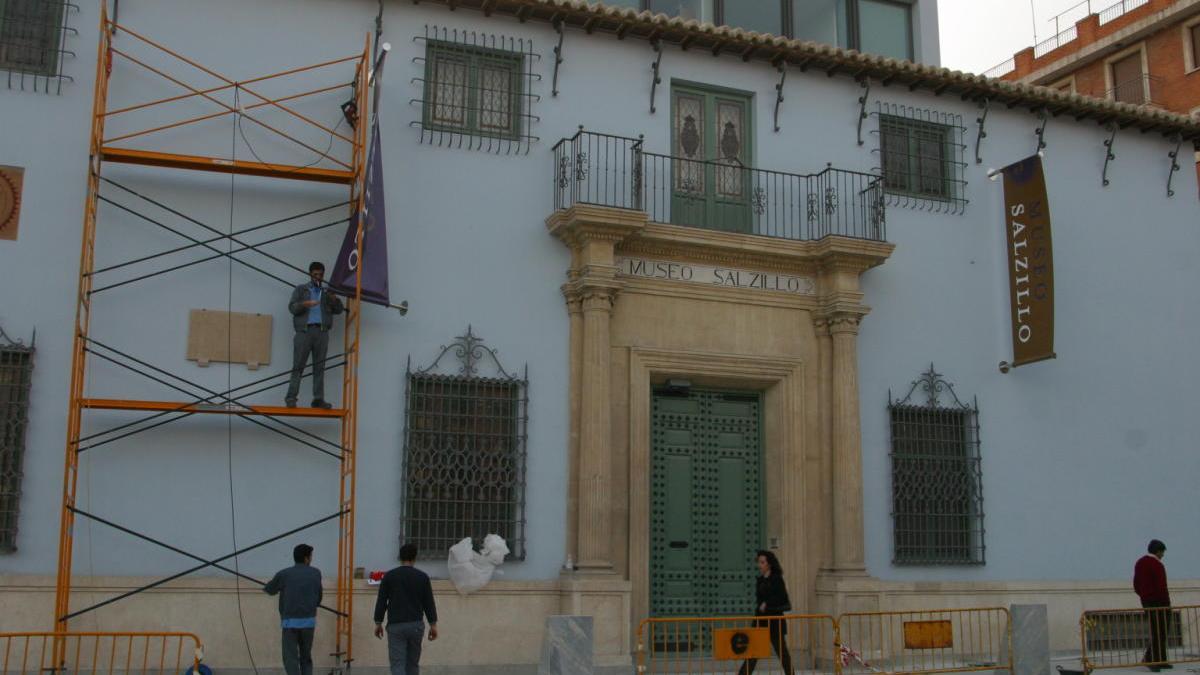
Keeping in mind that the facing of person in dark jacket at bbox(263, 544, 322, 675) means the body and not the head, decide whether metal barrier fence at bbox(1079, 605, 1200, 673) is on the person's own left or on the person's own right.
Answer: on the person's own right

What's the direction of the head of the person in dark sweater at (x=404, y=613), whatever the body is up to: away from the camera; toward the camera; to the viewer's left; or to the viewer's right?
away from the camera

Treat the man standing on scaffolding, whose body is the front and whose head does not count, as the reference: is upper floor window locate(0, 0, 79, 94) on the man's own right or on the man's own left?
on the man's own right

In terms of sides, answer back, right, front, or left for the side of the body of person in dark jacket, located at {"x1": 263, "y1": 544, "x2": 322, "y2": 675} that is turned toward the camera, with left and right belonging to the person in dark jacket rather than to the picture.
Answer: back

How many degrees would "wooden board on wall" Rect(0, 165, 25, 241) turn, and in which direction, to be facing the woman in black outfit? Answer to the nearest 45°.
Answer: approximately 90° to its left

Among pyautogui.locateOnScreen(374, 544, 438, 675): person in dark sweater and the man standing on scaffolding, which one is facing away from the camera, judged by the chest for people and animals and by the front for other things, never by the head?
the person in dark sweater

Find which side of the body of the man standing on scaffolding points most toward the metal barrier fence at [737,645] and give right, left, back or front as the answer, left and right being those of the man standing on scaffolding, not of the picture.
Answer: left

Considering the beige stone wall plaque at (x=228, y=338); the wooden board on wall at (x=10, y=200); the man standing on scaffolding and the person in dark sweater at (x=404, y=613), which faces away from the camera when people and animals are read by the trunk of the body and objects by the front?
the person in dark sweater

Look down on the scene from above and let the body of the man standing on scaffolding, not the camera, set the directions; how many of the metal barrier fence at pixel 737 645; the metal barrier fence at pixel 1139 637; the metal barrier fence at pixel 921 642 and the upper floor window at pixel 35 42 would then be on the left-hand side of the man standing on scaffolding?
3

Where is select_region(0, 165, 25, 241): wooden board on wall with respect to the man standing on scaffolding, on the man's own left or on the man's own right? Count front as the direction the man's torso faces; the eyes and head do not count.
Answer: on the man's own right

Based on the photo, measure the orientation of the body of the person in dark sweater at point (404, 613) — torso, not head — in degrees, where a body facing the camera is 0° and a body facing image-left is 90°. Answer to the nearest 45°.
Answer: approximately 180°

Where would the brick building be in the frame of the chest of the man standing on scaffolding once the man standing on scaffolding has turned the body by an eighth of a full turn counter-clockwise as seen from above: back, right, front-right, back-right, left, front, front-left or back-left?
left
